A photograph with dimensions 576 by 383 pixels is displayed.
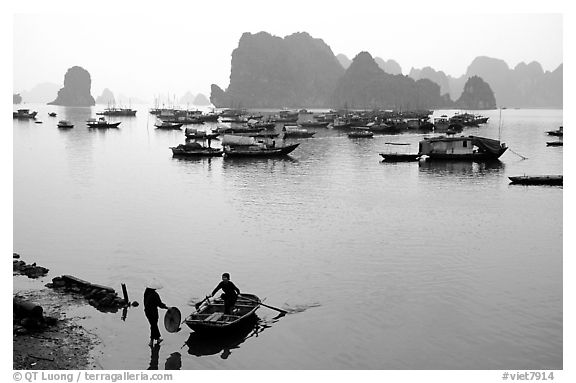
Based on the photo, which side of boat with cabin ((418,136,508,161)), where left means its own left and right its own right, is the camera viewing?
right

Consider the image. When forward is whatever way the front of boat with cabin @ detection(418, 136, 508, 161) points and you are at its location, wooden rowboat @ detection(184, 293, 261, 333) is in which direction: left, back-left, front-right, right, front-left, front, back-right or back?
right

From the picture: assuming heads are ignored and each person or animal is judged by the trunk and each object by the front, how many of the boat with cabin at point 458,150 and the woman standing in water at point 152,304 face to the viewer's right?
2

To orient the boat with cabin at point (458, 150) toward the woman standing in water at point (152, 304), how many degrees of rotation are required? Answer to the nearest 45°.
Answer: approximately 90° to its right

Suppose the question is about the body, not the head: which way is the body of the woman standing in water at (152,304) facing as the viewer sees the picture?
to the viewer's right

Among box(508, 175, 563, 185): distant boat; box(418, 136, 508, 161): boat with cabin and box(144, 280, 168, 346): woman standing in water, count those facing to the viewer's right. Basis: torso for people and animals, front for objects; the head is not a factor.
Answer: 2

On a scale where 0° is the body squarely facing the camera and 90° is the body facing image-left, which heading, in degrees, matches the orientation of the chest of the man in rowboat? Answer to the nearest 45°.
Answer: approximately 45°

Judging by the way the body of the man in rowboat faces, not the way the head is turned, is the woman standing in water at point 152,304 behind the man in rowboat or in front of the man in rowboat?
in front

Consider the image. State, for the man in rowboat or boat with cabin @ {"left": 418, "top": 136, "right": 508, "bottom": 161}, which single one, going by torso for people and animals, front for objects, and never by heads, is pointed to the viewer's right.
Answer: the boat with cabin

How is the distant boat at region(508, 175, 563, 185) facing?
to the viewer's left

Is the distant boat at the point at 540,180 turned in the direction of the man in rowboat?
no

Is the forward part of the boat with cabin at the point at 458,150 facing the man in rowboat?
no

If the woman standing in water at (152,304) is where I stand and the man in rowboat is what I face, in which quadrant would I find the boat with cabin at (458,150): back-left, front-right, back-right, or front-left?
front-left

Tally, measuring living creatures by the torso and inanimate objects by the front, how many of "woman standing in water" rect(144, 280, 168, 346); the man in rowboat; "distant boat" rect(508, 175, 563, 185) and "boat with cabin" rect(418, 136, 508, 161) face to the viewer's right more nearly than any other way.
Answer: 2
